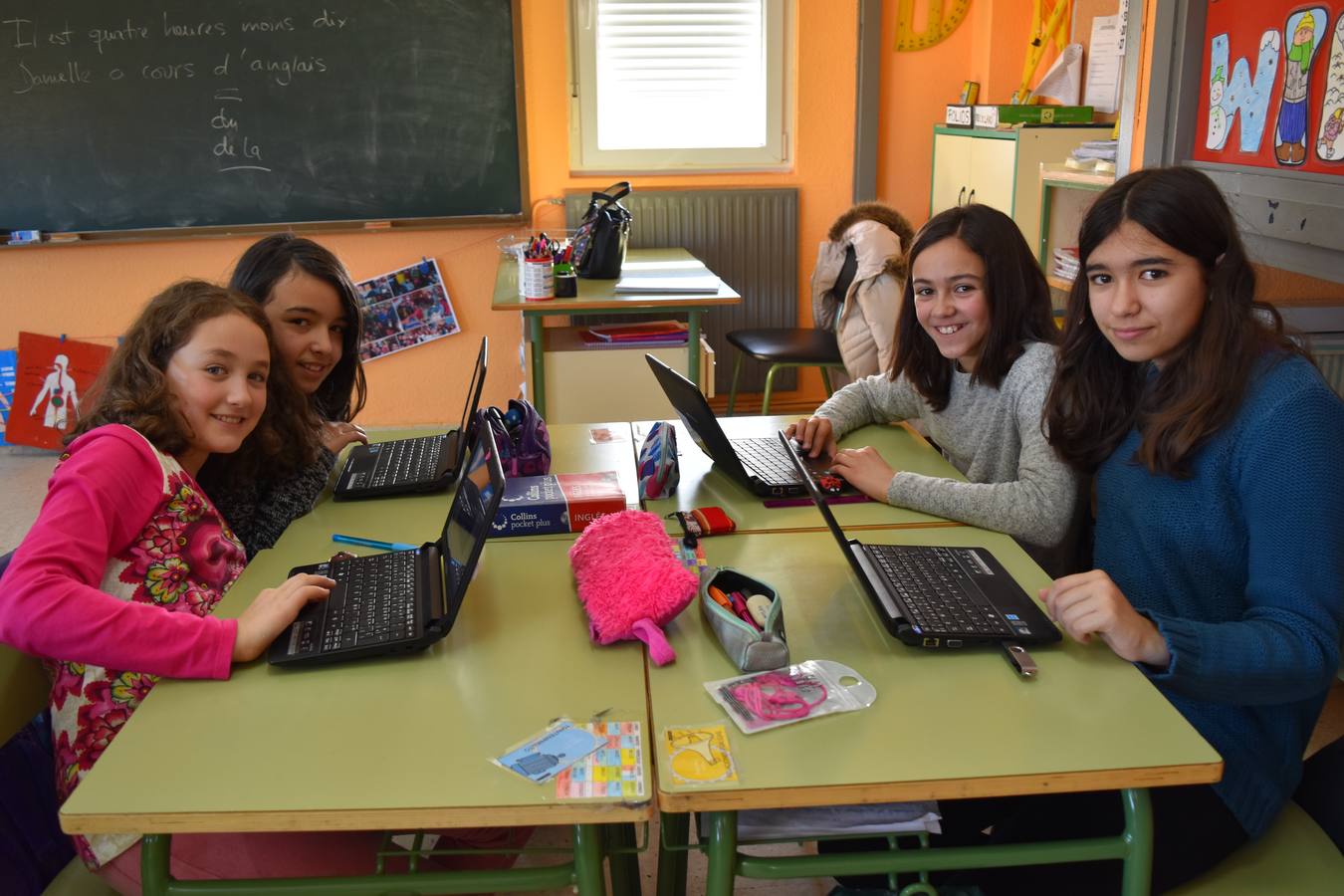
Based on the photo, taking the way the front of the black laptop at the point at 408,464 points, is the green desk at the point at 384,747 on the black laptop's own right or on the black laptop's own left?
on the black laptop's own left

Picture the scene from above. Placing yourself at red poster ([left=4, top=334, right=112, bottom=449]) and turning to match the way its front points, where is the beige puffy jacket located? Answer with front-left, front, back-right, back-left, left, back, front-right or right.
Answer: front-left

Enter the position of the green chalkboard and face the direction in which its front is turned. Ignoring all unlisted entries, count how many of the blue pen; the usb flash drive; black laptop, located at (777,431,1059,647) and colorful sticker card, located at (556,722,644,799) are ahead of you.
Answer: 4

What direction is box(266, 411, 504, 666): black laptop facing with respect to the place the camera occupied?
facing to the left of the viewer

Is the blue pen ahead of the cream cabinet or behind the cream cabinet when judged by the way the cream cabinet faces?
ahead

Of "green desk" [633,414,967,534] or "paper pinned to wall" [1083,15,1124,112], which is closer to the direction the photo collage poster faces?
the green desk

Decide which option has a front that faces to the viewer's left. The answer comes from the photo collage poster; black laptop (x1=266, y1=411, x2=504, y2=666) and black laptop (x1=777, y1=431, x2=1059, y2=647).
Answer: black laptop (x1=266, y1=411, x2=504, y2=666)

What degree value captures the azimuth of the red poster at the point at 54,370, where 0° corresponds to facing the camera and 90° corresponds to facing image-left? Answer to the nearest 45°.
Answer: approximately 0°

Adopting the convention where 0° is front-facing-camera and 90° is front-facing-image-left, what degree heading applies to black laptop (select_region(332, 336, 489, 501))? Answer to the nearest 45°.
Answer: approximately 90°

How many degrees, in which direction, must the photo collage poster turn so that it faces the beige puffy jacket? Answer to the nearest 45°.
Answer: approximately 45° to its left

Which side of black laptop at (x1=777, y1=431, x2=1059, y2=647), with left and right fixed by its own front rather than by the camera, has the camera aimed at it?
right

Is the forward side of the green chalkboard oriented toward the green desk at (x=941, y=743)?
yes

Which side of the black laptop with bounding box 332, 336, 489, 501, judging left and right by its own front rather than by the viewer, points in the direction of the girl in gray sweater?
back
